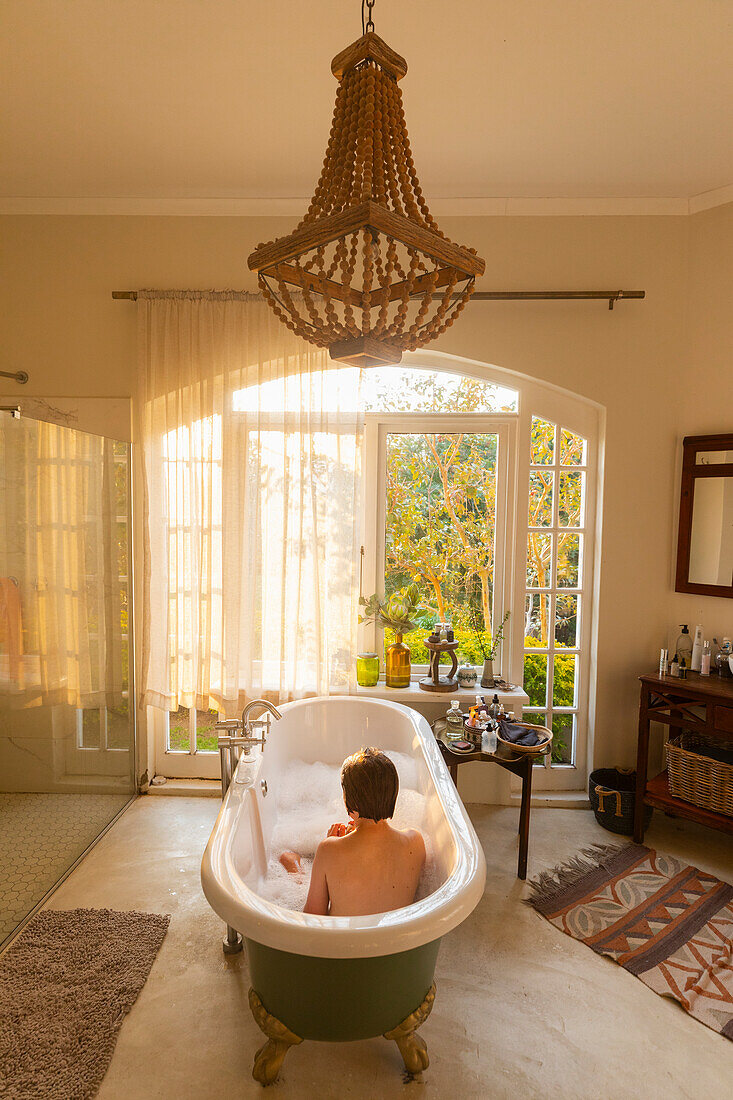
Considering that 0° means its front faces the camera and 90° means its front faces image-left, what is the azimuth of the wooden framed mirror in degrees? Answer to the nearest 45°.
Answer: approximately 45°

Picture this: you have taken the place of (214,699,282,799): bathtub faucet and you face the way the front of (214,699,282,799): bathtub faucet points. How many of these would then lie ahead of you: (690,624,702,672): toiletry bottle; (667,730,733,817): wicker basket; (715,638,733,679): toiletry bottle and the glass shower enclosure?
3

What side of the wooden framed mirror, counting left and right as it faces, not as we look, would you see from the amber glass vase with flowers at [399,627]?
front

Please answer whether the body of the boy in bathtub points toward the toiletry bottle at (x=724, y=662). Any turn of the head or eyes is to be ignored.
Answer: no

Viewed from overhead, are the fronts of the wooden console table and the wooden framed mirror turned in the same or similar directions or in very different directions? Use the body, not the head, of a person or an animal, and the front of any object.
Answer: same or similar directions

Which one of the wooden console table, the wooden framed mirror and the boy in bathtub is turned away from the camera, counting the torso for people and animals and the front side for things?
the boy in bathtub

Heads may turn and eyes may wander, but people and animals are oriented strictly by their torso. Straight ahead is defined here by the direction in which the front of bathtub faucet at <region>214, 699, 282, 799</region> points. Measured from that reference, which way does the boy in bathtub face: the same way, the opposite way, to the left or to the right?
to the left

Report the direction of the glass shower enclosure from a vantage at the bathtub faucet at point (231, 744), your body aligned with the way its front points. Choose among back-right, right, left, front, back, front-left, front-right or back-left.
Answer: back-left

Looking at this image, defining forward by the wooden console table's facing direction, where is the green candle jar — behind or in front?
in front

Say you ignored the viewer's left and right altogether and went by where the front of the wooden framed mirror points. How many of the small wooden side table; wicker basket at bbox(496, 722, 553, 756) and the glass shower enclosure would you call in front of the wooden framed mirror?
3

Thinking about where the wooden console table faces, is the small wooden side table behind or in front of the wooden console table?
in front

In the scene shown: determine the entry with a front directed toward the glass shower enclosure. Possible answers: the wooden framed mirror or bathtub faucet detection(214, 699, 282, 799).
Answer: the wooden framed mirror

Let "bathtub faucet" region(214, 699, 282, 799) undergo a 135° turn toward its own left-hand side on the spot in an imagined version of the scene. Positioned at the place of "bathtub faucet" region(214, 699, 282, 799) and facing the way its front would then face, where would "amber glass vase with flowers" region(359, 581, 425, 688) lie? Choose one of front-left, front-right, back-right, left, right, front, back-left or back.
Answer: right

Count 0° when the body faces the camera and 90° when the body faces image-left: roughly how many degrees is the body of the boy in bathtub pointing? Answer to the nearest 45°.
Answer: approximately 180°

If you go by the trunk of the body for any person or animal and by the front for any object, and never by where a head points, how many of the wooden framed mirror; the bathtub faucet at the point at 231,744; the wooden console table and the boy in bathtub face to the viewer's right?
1

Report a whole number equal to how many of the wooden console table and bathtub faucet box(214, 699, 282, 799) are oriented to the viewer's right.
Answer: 1

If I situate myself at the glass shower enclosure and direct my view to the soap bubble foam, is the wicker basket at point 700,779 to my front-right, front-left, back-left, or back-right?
front-left

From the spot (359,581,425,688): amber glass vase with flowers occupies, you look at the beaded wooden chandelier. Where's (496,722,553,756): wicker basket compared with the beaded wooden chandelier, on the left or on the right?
left

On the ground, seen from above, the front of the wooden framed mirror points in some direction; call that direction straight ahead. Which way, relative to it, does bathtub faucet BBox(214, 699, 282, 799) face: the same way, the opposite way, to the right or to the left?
the opposite way

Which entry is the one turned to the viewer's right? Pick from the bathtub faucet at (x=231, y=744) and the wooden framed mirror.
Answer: the bathtub faucet
